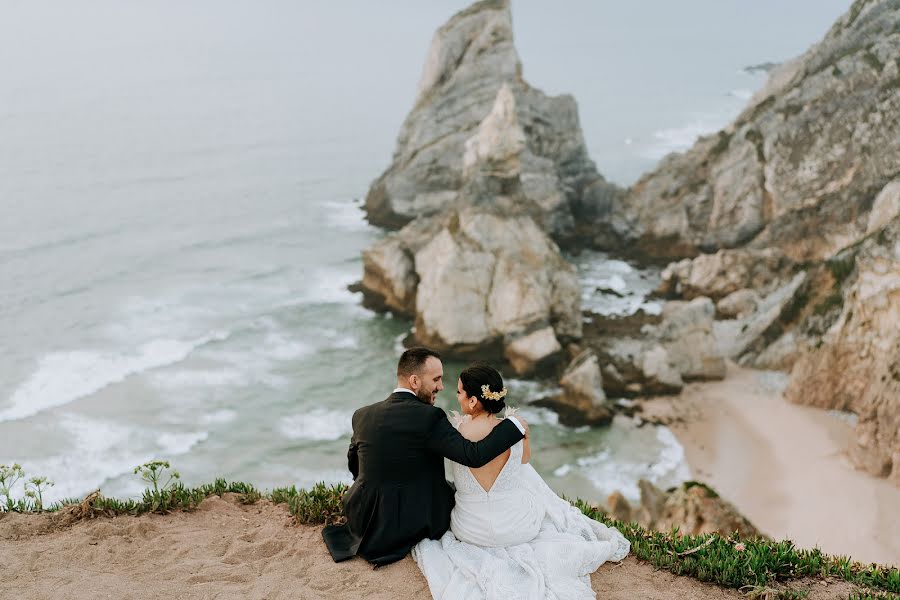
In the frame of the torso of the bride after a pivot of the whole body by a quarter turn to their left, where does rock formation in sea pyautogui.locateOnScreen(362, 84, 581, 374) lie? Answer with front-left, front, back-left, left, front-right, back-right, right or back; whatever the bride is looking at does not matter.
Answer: right

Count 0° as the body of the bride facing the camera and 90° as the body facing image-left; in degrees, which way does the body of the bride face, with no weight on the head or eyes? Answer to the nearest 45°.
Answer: approximately 180°

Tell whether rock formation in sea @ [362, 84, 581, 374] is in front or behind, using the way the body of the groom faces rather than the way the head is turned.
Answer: in front

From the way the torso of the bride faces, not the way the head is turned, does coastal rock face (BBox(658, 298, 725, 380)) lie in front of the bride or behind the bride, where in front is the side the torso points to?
in front

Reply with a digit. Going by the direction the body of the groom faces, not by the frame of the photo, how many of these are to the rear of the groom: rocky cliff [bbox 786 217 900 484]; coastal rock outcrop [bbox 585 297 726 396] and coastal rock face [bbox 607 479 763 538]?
0

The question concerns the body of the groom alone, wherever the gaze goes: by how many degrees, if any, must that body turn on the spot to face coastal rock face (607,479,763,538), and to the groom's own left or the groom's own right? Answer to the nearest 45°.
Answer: approximately 45° to the groom's own right

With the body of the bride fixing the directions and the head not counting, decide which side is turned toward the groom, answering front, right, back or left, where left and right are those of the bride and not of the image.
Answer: left

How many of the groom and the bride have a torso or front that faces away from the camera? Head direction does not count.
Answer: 2

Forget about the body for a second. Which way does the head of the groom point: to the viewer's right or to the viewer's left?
to the viewer's right

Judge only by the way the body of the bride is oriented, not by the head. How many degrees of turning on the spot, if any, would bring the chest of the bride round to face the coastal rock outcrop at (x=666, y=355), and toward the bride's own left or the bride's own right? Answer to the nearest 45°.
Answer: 0° — they already face it

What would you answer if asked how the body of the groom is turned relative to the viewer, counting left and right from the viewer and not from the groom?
facing away from the viewer

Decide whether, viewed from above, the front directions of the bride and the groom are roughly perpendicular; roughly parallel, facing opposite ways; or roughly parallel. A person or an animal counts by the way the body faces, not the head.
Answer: roughly parallel

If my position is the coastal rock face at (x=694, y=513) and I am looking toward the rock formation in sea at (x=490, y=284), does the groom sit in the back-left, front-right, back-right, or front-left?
back-left

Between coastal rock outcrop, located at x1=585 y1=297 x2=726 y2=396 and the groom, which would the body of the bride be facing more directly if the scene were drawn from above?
the coastal rock outcrop
